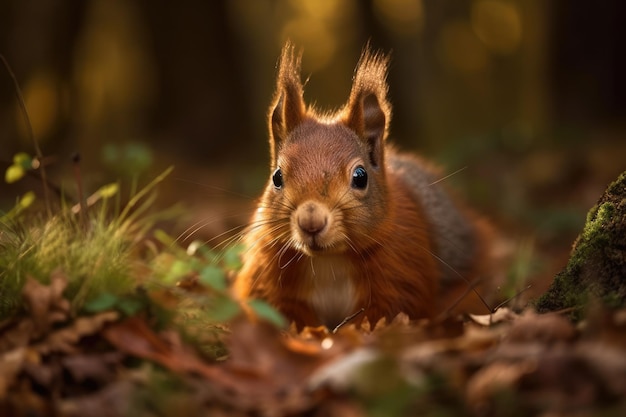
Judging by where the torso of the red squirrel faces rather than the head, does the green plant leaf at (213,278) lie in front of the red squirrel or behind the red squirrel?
in front

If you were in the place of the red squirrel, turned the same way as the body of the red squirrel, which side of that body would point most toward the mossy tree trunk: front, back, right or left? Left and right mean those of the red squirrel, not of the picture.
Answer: left

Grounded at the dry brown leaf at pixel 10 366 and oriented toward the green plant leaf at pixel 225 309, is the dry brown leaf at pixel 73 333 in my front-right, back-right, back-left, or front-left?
front-left

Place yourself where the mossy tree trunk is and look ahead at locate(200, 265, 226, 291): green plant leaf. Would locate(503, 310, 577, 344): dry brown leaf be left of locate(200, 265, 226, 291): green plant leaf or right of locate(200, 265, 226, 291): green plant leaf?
left

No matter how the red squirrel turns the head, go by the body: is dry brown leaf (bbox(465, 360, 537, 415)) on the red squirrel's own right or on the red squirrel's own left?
on the red squirrel's own left

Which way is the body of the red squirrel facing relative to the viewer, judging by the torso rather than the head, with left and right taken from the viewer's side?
facing the viewer and to the left of the viewer
